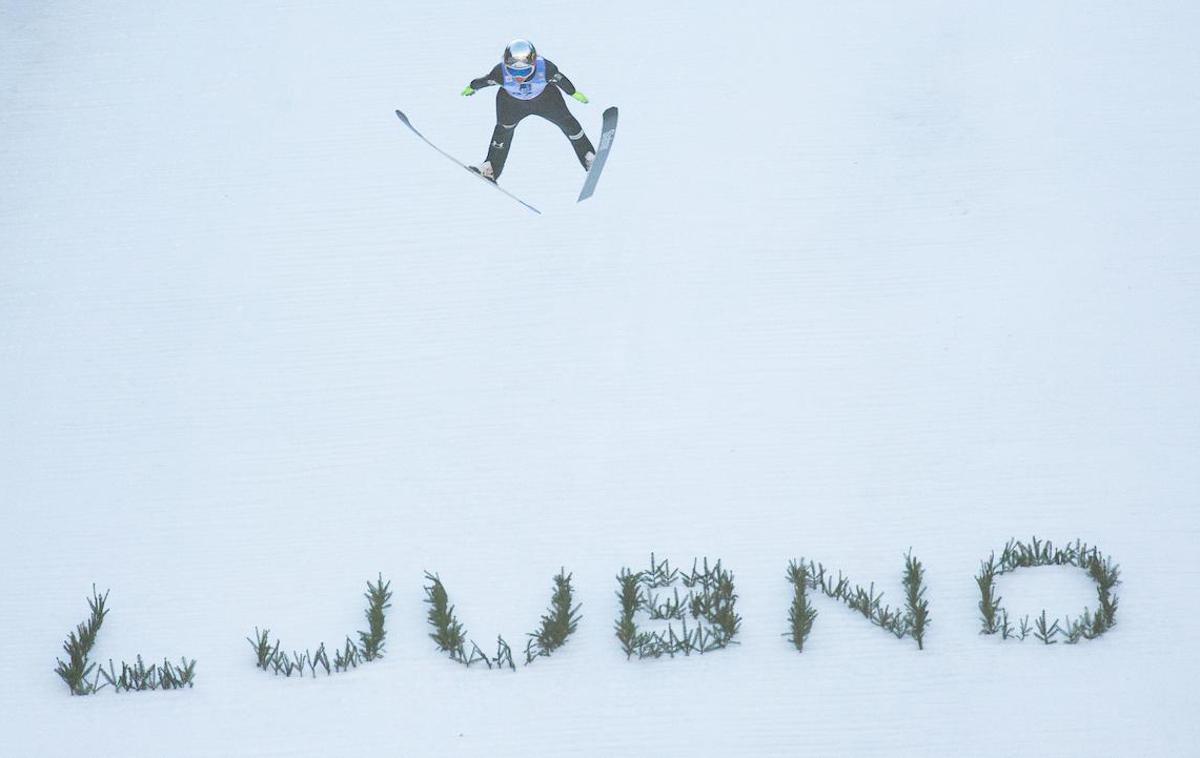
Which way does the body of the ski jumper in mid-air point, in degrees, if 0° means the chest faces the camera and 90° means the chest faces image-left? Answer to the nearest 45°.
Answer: approximately 0°
